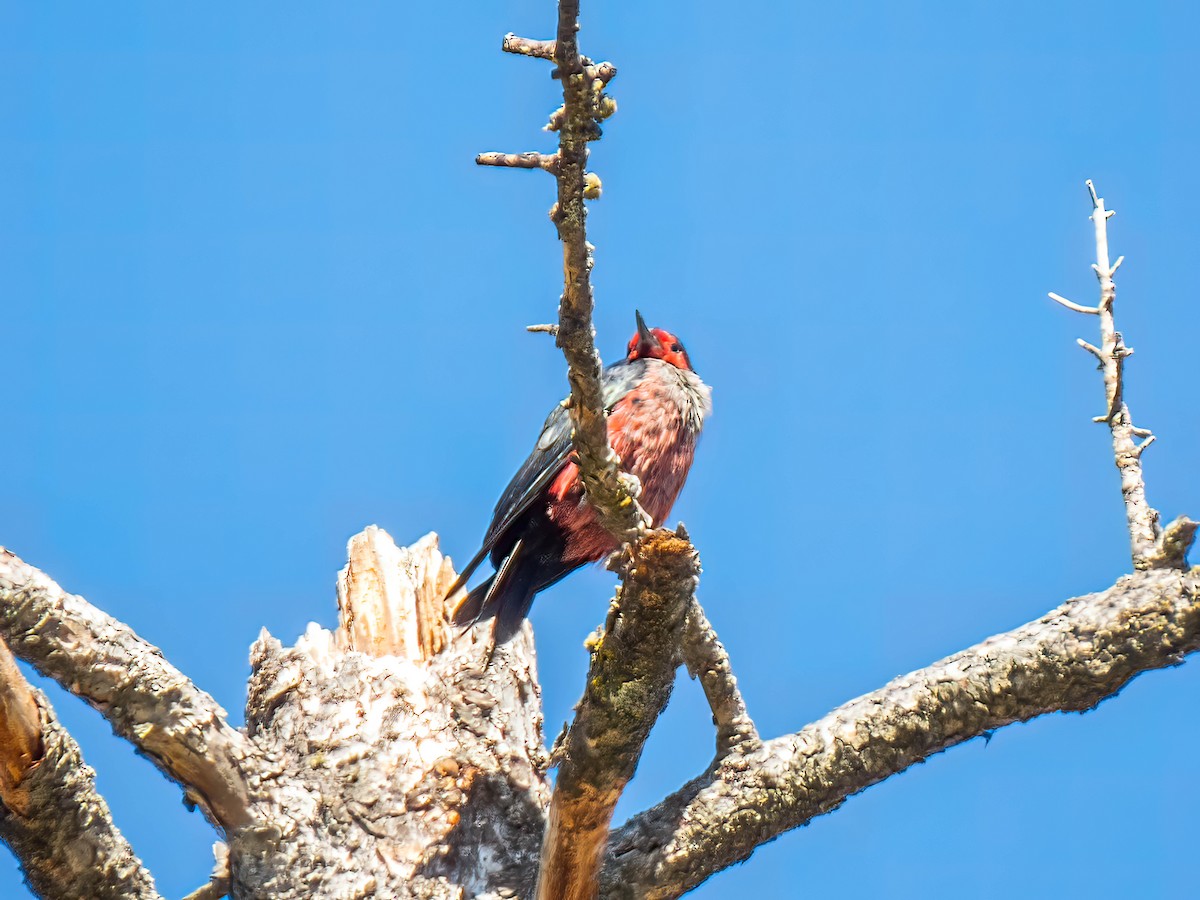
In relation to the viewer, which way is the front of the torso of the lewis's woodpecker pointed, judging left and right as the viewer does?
facing the viewer and to the right of the viewer
